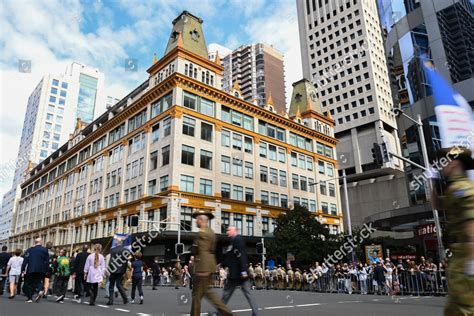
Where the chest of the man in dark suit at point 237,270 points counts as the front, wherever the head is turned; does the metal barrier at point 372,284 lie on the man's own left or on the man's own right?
on the man's own right

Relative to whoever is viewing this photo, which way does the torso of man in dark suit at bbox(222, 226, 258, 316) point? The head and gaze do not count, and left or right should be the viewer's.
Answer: facing to the left of the viewer

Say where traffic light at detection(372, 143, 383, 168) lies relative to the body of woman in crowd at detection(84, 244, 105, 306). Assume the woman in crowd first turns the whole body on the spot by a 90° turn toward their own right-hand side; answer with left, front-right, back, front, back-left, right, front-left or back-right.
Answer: front

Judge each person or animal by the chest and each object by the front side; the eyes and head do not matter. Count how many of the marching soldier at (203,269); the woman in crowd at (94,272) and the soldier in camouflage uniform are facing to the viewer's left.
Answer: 2

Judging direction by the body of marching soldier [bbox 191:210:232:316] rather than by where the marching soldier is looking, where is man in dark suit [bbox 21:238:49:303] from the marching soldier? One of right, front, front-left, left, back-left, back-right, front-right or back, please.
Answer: front-right

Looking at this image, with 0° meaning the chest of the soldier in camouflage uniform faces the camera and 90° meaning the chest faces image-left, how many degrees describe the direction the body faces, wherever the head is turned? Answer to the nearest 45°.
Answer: approximately 90°

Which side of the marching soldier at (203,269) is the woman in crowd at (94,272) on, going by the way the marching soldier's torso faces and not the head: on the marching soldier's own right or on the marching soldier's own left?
on the marching soldier's own right

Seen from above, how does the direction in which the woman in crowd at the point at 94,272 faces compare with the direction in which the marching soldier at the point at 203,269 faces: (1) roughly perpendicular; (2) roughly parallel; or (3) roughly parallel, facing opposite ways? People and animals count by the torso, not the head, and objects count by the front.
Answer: roughly perpendicular

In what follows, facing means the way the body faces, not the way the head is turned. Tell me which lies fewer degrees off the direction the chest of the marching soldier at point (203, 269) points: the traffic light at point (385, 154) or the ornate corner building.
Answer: the ornate corner building

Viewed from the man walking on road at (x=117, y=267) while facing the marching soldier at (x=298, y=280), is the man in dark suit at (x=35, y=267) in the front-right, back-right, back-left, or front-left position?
back-left

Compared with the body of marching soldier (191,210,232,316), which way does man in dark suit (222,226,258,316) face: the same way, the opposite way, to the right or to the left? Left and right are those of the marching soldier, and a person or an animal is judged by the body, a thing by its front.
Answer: the same way

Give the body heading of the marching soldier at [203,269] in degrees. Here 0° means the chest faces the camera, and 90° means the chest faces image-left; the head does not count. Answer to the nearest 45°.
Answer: approximately 90°
